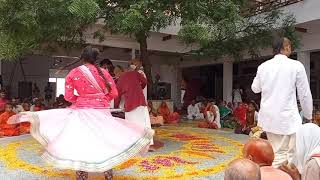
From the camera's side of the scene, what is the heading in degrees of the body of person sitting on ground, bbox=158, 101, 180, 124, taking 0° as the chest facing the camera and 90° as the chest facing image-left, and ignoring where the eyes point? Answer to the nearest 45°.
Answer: approximately 315°

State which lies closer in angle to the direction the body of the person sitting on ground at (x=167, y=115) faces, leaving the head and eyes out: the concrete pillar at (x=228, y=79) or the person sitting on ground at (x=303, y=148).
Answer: the person sitting on ground

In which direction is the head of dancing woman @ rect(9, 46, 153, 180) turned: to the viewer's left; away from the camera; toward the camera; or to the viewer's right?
away from the camera

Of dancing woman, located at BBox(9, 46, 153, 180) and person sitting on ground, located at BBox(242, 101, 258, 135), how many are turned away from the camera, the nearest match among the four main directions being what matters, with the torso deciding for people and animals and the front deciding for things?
1

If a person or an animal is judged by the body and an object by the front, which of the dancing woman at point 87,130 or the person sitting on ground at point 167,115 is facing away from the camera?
the dancing woman

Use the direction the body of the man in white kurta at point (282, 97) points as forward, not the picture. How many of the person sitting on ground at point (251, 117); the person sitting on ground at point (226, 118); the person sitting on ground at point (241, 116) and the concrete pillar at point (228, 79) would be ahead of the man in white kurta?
4

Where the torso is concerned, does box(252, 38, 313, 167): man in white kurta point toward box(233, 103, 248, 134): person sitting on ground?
yes

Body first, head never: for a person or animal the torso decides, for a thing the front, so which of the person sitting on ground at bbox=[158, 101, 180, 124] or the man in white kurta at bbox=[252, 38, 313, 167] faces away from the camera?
the man in white kurta

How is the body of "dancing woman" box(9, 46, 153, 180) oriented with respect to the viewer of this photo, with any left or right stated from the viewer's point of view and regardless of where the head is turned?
facing away from the viewer

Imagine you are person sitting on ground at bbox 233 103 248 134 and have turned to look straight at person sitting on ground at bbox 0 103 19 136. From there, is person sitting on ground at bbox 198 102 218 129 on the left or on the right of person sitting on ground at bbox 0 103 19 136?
right

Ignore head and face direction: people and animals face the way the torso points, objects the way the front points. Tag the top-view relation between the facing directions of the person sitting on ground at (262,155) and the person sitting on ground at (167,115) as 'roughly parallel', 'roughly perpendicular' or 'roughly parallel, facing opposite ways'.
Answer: roughly parallel, facing opposite ways

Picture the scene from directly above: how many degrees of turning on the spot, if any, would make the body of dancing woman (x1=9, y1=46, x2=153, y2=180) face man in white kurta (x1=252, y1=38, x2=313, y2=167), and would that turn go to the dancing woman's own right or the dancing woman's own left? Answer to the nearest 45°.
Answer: approximately 90° to the dancing woman's own right

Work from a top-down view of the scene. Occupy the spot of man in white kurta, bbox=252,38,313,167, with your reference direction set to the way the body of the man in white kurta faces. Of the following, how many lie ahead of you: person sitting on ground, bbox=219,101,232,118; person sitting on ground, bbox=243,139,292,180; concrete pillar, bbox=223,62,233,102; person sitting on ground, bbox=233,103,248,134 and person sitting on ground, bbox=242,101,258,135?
4

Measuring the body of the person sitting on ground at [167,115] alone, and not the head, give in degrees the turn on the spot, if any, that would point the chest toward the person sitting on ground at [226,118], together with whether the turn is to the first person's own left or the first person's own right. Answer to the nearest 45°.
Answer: approximately 45° to the first person's own left

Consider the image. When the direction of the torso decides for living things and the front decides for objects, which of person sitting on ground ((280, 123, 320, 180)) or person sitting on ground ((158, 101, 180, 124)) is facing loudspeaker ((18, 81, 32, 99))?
person sitting on ground ((280, 123, 320, 180))
